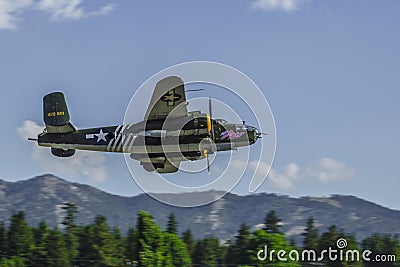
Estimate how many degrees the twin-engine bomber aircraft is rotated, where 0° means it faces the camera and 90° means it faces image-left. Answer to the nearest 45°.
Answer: approximately 270°
